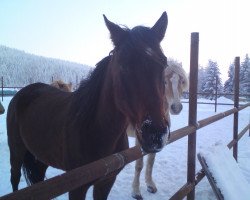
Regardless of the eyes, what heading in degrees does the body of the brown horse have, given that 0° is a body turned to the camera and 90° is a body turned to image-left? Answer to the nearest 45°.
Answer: approximately 315°

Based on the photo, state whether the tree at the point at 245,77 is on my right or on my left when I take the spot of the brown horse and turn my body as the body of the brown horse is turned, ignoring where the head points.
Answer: on my left
